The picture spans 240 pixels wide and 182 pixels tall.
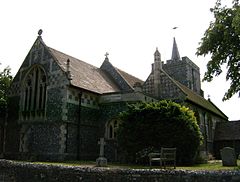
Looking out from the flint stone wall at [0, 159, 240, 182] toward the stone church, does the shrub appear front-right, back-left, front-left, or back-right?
front-right

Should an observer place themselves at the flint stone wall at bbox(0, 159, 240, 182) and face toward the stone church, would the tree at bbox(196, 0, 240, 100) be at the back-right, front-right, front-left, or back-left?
front-right

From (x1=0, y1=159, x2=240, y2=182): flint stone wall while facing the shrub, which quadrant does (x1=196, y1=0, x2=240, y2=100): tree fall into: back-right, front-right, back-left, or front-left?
front-right
